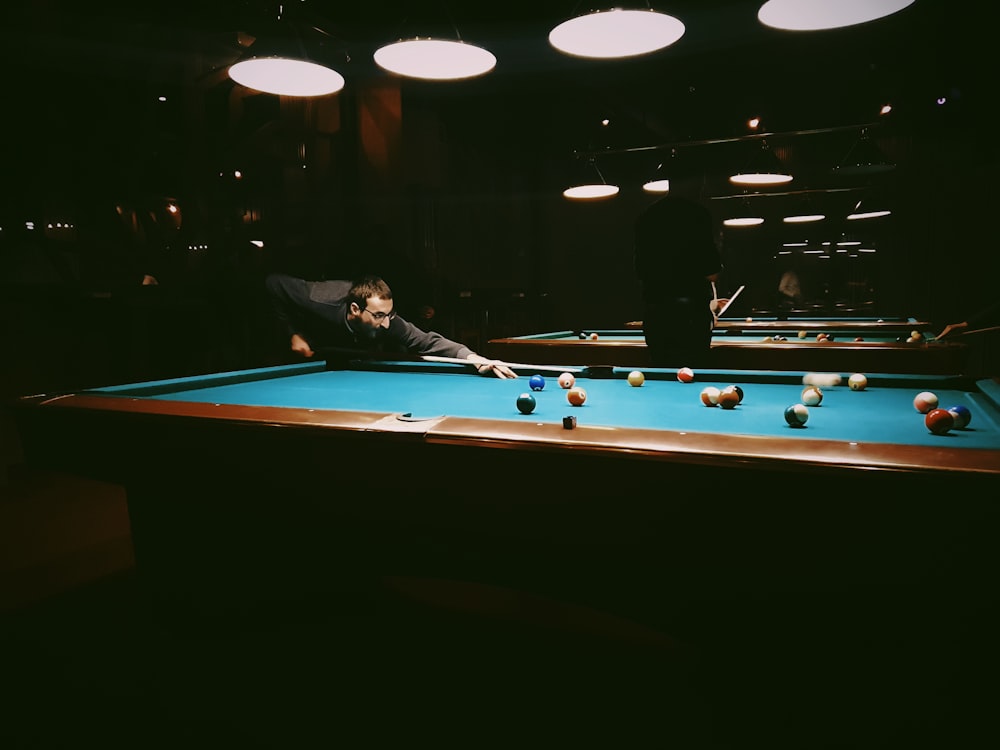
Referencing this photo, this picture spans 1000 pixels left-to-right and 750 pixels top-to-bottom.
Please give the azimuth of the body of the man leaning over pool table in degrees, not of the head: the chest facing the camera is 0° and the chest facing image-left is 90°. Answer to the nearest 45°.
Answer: approximately 315°

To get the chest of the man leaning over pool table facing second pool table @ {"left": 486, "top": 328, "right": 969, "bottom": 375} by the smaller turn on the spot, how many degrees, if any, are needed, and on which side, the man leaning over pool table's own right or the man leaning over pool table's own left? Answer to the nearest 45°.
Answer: approximately 45° to the man leaning over pool table's own left

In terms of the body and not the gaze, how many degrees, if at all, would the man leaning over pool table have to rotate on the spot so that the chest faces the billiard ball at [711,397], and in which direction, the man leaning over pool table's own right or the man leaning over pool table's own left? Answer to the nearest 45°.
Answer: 0° — they already face it

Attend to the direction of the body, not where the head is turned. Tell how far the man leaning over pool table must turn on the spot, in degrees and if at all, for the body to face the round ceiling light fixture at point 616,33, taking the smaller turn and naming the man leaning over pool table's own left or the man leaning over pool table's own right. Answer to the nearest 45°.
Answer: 0° — they already face it

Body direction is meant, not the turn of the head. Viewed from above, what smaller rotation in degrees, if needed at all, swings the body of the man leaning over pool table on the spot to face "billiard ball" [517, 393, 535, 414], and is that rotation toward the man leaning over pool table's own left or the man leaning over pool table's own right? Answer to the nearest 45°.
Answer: approximately 45° to the man leaning over pool table's own right

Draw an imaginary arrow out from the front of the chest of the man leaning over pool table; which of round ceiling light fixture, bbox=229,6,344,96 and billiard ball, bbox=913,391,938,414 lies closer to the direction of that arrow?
the billiard ball

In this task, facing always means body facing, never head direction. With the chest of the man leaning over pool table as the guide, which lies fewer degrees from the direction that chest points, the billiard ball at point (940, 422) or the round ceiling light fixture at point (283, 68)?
the billiard ball

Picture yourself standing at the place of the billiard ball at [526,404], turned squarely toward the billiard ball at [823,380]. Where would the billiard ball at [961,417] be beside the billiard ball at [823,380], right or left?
right

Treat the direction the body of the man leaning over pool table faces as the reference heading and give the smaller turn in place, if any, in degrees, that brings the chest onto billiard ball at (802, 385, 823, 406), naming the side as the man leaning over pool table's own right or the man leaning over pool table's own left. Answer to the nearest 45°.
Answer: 0° — they already face it

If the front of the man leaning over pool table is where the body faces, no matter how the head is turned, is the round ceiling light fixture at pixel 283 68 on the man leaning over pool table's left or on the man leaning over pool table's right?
on the man leaning over pool table's right
